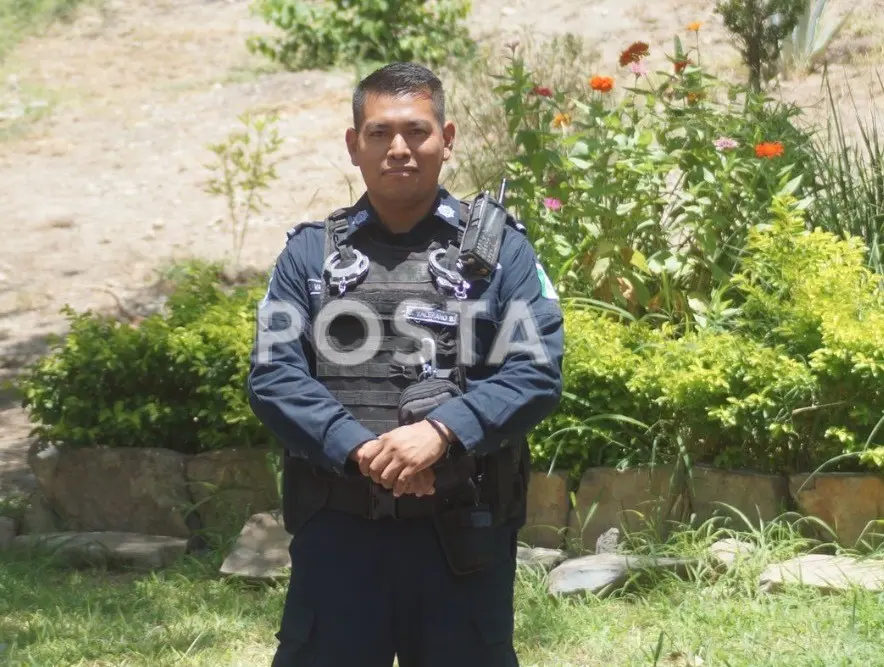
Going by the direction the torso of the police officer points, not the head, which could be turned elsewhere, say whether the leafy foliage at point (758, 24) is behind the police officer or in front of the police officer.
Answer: behind

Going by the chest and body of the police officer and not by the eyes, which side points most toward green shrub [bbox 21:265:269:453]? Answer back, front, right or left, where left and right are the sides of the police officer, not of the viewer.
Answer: back

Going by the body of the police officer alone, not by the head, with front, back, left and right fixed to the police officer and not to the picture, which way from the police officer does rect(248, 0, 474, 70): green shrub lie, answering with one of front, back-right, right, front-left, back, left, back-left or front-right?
back

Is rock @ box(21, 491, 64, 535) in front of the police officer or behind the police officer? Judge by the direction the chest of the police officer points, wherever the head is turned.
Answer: behind

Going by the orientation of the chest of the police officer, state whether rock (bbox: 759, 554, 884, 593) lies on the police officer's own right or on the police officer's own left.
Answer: on the police officer's own left

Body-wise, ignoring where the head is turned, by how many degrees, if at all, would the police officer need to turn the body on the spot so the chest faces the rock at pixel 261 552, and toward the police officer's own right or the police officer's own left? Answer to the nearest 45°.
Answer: approximately 180°

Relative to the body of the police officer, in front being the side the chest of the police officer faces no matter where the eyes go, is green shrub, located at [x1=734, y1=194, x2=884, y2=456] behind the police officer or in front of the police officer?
behind

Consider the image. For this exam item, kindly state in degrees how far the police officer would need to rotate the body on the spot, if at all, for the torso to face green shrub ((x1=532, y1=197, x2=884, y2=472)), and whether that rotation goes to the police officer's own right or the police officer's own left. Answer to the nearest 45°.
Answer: approximately 135° to the police officer's own left

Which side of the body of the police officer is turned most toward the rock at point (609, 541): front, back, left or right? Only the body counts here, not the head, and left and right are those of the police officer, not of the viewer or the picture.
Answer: back

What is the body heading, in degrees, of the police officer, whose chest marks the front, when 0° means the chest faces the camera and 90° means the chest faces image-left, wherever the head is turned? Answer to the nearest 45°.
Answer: approximately 0°

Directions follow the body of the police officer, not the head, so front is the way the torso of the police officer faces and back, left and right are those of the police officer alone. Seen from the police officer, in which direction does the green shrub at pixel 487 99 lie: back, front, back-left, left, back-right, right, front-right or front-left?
back

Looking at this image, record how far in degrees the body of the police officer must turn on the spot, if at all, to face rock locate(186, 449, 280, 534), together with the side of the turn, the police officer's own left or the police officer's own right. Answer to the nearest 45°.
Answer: approximately 180°

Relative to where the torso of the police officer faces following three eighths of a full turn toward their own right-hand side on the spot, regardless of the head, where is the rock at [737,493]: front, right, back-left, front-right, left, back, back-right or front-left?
right

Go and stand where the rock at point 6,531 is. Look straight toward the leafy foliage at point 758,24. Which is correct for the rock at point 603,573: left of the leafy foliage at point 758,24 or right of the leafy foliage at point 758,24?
right
